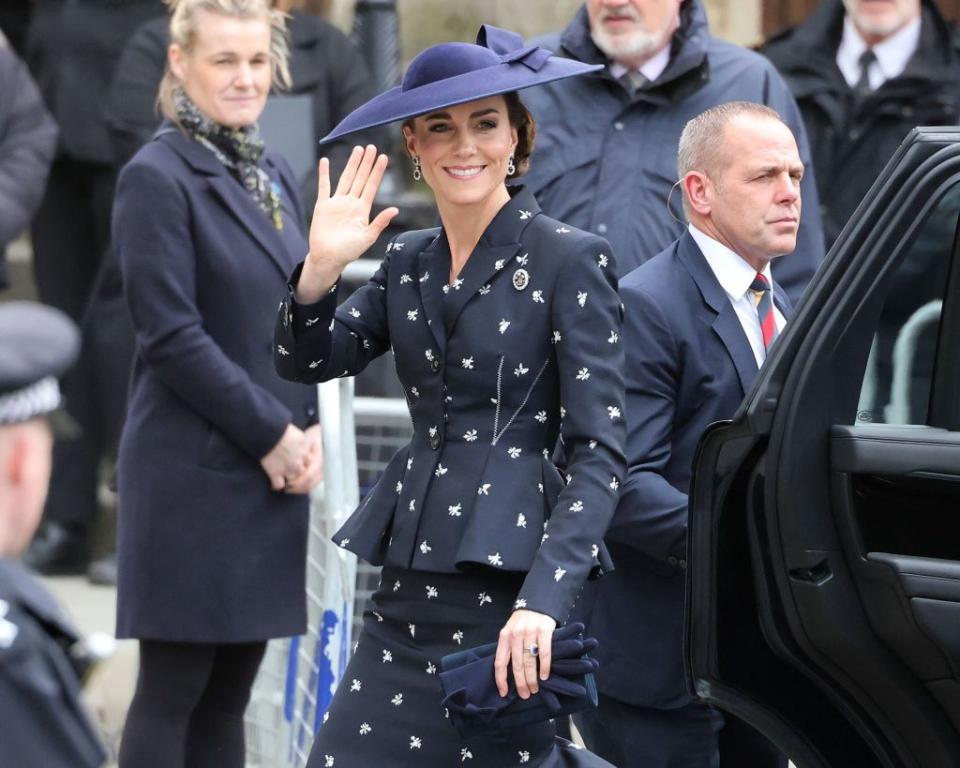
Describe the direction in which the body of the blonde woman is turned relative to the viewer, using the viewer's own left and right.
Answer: facing the viewer and to the right of the viewer

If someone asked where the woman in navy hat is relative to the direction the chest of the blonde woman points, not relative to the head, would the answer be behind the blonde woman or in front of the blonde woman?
in front

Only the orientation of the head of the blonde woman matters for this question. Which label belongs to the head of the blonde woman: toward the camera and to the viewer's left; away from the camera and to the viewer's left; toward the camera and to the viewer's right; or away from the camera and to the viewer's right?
toward the camera and to the viewer's right
